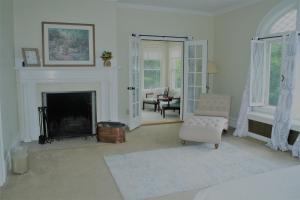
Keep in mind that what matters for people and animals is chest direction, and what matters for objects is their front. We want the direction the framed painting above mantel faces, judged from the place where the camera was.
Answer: facing the viewer

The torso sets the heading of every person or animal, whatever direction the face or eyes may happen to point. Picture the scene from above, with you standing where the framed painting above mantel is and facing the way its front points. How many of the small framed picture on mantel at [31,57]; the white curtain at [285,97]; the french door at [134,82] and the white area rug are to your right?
1

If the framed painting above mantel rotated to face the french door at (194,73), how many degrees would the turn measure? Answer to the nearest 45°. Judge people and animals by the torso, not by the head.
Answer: approximately 90° to its left

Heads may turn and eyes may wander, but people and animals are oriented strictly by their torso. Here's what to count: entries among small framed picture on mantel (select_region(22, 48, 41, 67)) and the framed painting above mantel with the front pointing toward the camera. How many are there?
2

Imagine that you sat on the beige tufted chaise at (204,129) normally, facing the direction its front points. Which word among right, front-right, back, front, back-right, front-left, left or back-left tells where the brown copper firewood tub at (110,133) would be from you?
front-right

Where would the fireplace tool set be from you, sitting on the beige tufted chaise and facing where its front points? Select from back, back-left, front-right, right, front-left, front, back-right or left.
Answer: front-right

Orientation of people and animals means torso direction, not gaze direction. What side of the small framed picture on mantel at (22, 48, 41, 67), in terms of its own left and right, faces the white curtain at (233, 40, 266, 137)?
left

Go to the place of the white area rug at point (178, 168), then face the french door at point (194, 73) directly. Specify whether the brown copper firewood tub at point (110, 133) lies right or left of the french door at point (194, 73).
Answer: left

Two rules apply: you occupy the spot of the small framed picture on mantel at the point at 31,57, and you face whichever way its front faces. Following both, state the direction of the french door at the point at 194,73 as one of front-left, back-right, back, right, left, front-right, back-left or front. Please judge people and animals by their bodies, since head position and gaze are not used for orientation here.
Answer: left

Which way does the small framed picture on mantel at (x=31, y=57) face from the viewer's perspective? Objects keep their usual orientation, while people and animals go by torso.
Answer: toward the camera

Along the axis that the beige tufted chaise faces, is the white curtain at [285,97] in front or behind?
behind

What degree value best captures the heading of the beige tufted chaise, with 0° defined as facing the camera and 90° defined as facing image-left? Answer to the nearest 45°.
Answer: approximately 45°

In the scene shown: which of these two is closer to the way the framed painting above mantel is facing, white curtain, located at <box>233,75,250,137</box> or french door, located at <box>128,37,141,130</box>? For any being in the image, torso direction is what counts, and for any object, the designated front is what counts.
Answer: the white curtain

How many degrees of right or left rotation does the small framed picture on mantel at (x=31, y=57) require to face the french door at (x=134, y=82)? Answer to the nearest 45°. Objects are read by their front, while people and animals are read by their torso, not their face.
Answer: approximately 90° to its left
